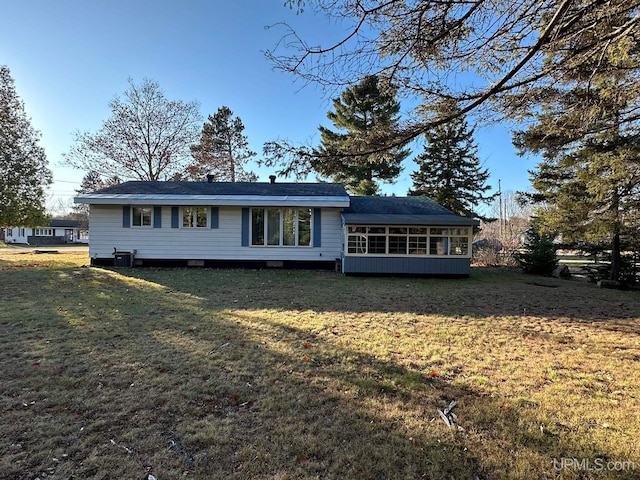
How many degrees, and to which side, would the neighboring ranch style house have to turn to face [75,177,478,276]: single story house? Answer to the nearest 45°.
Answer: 0° — it already faces it

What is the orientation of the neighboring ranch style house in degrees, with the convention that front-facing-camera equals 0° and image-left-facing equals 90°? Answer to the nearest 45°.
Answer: approximately 0°

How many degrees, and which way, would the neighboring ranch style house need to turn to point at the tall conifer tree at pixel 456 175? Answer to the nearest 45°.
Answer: approximately 45° to its left
